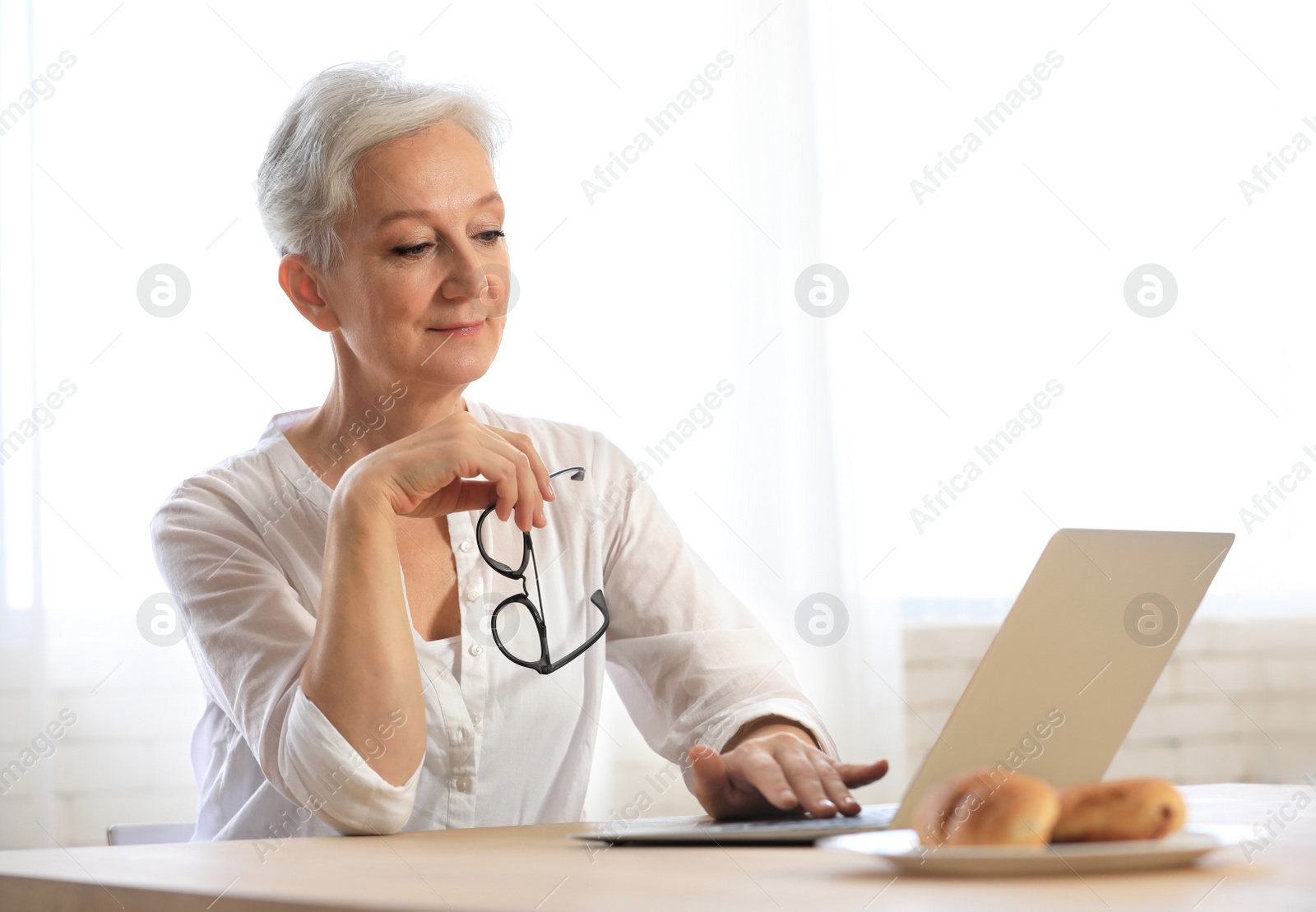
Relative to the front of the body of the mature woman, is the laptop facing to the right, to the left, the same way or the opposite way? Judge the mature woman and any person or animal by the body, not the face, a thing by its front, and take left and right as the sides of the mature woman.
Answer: the opposite way

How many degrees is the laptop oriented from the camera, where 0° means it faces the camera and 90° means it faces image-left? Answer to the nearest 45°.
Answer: approximately 135°

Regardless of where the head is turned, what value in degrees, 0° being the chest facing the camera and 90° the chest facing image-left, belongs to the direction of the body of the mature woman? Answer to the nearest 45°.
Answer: approximately 315°

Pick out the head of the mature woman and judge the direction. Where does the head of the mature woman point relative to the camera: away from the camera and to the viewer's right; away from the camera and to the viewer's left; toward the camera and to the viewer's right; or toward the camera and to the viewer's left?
toward the camera and to the viewer's right
